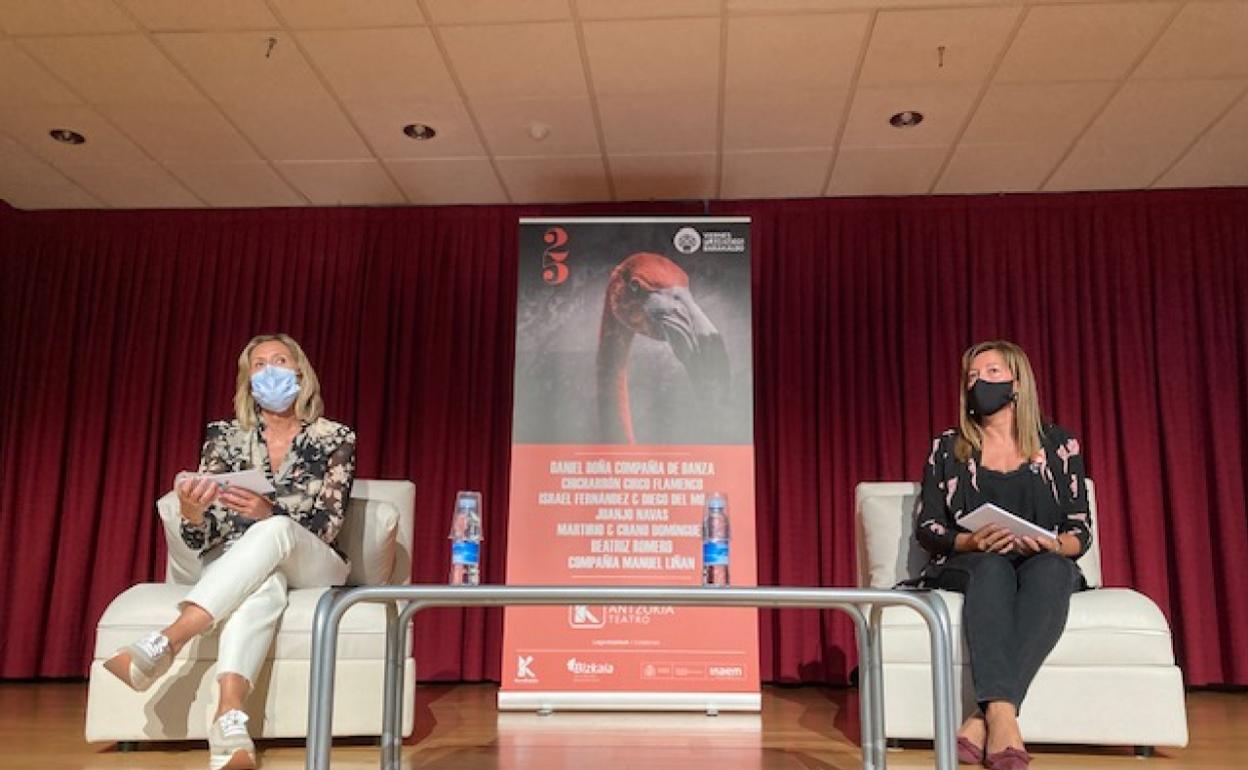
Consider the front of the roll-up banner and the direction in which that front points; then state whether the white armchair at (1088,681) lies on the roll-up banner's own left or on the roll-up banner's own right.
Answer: on the roll-up banner's own left

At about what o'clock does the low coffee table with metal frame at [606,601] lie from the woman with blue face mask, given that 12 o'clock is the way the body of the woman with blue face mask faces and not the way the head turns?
The low coffee table with metal frame is roughly at 10 o'clock from the woman with blue face mask.

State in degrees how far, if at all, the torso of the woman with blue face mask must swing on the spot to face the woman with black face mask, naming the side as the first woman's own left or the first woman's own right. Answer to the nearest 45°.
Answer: approximately 135° to the first woman's own left

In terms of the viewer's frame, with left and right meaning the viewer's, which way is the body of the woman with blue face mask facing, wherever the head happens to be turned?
facing the viewer and to the left of the viewer

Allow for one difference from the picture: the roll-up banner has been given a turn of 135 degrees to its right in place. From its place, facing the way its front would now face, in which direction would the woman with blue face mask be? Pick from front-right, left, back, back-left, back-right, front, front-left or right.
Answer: left

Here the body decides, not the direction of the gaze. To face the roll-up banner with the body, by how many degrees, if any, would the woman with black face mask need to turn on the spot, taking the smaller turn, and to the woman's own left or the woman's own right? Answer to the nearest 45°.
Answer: approximately 90° to the woman's own right

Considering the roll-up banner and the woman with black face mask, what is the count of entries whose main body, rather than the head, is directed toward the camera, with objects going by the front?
2

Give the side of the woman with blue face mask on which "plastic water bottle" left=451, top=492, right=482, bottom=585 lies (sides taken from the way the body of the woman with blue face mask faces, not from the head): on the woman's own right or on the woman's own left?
on the woman's own left

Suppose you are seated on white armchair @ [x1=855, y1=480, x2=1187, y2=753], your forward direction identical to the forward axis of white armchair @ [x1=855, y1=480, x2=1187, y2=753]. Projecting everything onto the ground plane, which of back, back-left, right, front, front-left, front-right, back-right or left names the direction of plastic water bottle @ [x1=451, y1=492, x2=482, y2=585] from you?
right

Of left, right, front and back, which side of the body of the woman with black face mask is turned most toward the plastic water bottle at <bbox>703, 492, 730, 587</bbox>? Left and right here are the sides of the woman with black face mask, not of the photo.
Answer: right
